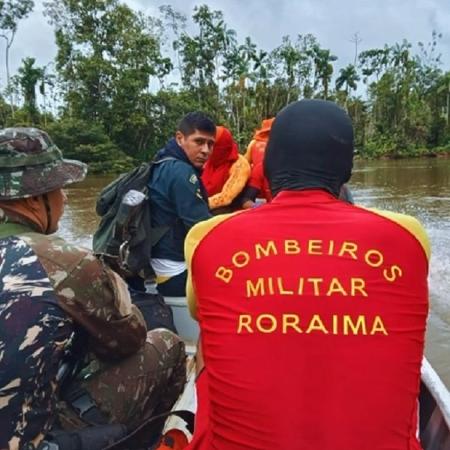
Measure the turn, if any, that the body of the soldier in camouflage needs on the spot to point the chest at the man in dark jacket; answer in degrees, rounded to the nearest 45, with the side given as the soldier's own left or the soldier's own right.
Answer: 0° — they already face them

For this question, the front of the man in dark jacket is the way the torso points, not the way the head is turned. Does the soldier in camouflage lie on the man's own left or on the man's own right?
on the man's own right

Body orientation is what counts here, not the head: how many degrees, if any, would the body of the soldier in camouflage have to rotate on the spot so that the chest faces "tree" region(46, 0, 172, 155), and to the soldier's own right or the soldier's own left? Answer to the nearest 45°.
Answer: approximately 45° to the soldier's own left

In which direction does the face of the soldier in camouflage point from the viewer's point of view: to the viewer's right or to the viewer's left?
to the viewer's right

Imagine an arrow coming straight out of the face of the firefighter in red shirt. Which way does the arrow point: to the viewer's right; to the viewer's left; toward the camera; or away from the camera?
away from the camera

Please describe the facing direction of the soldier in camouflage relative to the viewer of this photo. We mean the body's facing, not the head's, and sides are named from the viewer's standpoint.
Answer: facing away from the viewer and to the right of the viewer

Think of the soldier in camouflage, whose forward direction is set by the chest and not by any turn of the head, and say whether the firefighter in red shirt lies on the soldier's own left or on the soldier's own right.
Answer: on the soldier's own right

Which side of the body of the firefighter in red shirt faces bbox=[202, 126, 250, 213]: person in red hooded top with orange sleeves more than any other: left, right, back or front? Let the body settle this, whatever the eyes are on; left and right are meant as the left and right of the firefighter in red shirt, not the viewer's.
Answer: front

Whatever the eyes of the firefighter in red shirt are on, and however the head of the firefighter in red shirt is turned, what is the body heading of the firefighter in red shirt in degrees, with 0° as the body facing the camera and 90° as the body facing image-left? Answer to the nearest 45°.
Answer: approximately 180°

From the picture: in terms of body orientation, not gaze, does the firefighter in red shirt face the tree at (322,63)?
yes

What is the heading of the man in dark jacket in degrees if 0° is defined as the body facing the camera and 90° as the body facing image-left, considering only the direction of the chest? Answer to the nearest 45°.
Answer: approximately 270°
